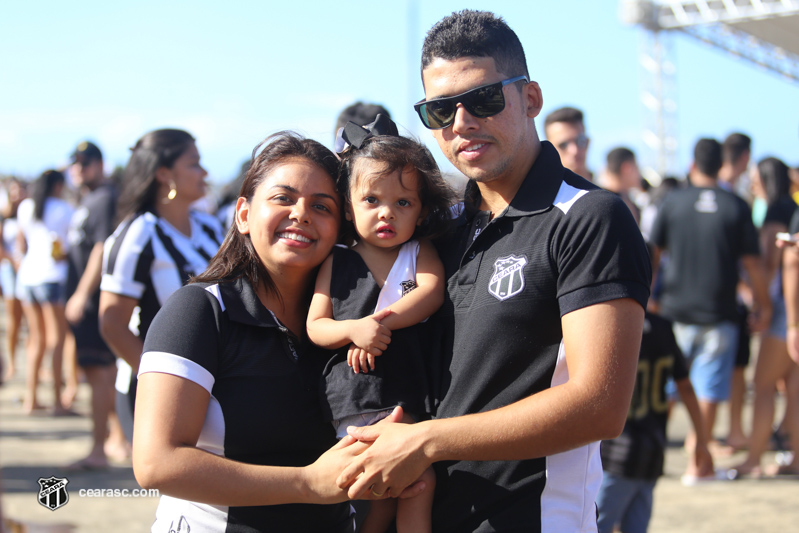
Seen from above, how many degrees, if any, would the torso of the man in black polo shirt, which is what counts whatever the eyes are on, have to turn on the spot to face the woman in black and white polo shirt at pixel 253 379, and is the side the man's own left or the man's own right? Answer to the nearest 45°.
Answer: approximately 45° to the man's own right

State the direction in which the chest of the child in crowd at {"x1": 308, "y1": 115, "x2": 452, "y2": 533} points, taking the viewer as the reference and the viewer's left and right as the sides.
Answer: facing the viewer

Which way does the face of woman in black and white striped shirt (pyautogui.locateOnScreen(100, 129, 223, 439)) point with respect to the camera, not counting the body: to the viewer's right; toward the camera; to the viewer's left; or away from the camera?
to the viewer's right

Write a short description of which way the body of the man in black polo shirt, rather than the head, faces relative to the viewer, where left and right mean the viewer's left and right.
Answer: facing the viewer and to the left of the viewer

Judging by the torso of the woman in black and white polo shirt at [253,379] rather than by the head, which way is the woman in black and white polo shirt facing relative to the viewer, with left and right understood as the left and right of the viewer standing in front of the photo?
facing the viewer and to the right of the viewer

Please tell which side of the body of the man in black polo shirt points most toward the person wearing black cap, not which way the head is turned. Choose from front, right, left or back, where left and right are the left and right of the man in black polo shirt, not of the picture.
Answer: right

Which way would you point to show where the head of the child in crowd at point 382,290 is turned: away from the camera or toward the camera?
toward the camera

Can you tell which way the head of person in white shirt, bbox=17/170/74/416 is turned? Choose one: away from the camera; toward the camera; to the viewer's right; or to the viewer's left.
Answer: away from the camera

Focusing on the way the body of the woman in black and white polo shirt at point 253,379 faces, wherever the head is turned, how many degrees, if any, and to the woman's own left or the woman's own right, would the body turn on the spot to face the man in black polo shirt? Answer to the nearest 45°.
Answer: approximately 45° to the woman's own left

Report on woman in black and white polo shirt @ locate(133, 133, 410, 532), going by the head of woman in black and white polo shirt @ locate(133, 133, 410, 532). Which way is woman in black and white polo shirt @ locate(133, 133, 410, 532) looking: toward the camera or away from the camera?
toward the camera
